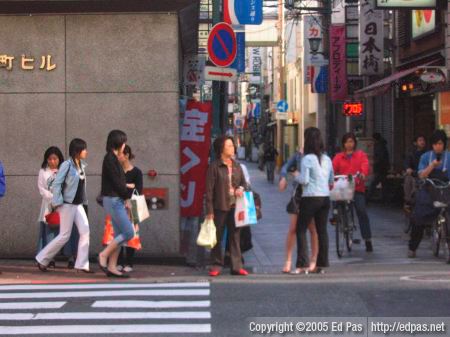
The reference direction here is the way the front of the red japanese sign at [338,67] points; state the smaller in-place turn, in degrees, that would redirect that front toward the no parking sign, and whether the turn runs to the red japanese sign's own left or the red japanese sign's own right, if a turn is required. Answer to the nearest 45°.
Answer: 0° — it already faces it

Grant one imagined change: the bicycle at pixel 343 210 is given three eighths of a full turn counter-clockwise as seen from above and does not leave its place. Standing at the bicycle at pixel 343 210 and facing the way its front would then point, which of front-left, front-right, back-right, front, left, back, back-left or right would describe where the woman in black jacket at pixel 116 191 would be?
back

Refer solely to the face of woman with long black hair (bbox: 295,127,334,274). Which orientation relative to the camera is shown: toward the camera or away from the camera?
away from the camera

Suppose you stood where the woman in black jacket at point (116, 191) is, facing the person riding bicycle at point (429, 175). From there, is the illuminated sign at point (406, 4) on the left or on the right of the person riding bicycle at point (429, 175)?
left

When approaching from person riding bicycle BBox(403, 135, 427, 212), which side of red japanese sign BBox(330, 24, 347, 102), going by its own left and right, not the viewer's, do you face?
front

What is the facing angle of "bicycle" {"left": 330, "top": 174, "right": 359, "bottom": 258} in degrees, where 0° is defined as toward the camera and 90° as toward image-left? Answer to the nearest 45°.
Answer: approximately 0°
